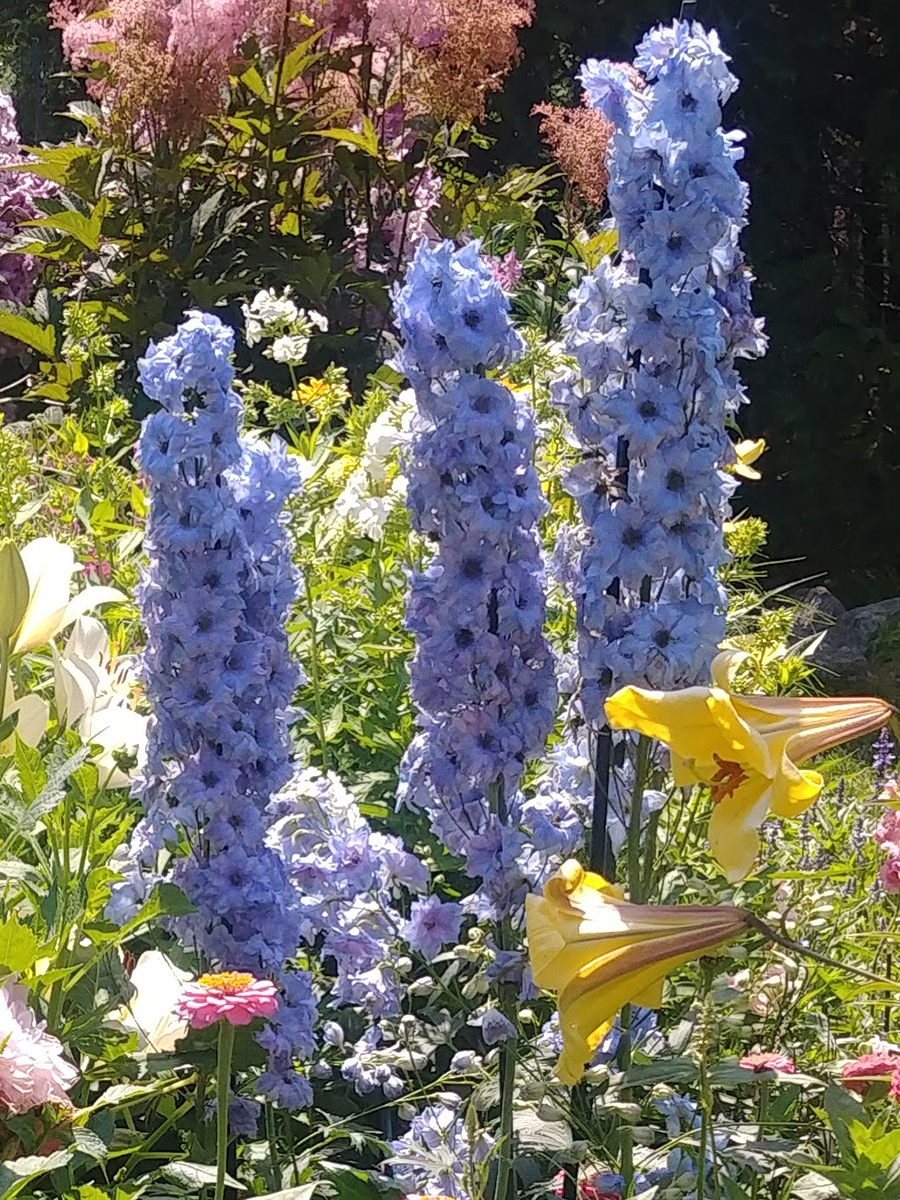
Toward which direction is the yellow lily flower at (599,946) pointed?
to the viewer's left

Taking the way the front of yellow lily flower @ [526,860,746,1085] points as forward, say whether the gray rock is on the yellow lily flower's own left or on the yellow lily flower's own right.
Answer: on the yellow lily flower's own right

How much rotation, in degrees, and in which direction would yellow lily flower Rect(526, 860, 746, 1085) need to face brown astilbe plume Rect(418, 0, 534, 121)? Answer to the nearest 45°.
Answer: approximately 90° to its right

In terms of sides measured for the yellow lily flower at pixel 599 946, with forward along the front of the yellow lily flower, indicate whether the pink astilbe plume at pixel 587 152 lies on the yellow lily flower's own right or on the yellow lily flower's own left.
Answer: on the yellow lily flower's own right
